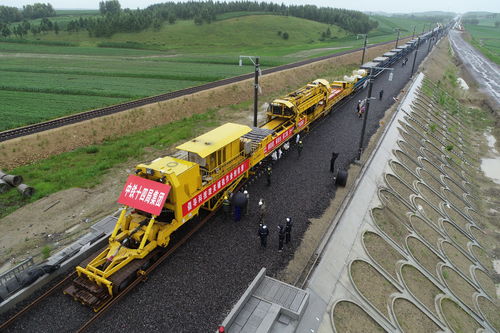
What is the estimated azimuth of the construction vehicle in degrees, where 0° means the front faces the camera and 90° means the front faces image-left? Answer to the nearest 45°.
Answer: approximately 45°

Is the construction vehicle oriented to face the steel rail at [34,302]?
yes

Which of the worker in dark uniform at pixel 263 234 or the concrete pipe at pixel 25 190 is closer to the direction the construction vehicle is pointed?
the concrete pipe

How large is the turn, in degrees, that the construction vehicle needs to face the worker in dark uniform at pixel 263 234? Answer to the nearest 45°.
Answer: approximately 135° to its left

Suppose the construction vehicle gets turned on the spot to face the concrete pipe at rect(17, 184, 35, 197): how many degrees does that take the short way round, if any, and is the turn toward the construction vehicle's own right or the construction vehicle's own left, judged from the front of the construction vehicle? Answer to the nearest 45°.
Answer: approximately 90° to the construction vehicle's own right

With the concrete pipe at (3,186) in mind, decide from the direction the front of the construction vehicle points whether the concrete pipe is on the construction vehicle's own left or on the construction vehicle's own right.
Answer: on the construction vehicle's own right

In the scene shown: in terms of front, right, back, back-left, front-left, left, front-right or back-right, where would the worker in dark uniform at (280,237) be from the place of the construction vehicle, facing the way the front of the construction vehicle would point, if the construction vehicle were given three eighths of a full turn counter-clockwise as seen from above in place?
front

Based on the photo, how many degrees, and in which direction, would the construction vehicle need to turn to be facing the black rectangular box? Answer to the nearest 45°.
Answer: approximately 90° to its left

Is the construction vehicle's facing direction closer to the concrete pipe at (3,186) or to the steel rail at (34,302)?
the steel rail

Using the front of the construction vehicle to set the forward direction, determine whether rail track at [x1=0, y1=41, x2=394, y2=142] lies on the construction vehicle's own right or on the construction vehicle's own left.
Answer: on the construction vehicle's own right

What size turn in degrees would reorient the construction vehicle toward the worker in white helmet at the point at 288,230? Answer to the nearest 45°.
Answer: approximately 135° to its left
